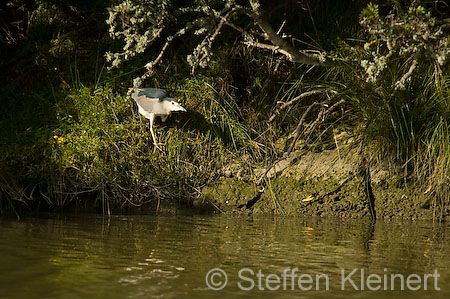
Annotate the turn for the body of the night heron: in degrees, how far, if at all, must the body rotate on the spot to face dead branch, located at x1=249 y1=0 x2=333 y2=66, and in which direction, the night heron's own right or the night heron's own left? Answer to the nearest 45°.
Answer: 0° — it already faces it

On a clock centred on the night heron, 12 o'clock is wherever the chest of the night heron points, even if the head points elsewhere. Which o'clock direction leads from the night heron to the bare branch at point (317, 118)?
The bare branch is roughly at 12 o'clock from the night heron.

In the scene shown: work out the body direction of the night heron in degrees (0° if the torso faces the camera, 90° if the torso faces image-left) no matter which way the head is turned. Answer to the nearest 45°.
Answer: approximately 270°

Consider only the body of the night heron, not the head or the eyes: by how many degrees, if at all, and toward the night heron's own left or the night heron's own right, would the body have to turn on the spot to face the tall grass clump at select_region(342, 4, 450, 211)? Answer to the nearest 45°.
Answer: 0° — it already faces it

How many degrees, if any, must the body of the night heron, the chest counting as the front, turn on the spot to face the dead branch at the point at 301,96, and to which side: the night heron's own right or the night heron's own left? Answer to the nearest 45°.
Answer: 0° — it already faces it
